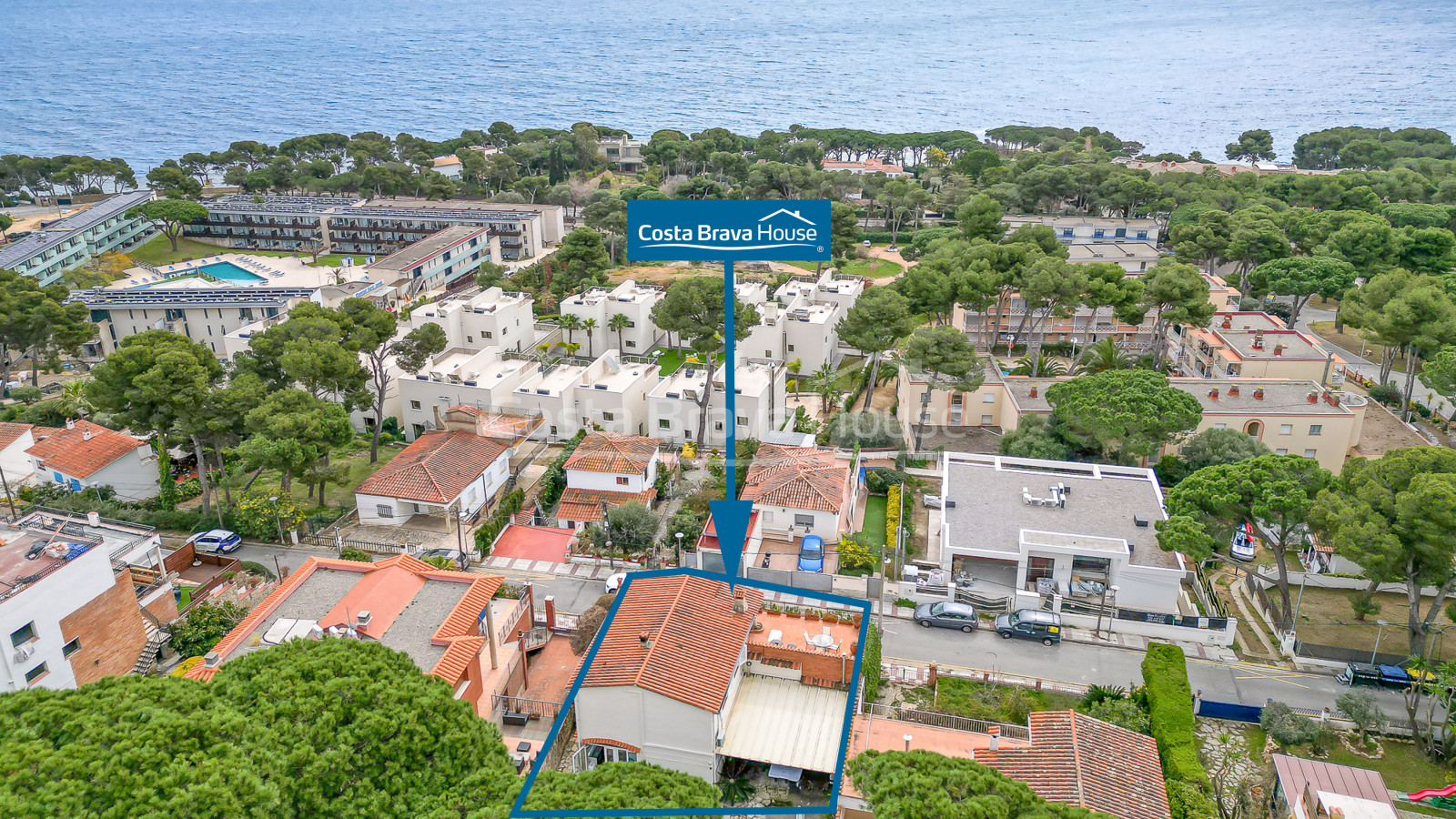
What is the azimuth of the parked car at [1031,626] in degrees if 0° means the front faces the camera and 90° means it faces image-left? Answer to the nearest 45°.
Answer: approximately 90°

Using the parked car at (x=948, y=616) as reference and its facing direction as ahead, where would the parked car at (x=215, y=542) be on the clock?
the parked car at (x=215, y=542) is roughly at 12 o'clock from the parked car at (x=948, y=616).

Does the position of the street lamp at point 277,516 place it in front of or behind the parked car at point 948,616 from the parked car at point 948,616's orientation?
in front

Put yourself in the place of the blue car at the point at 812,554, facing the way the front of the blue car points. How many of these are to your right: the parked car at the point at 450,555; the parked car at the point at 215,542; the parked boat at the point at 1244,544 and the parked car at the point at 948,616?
2

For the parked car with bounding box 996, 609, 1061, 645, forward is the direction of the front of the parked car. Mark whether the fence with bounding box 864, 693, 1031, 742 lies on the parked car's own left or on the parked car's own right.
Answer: on the parked car's own left

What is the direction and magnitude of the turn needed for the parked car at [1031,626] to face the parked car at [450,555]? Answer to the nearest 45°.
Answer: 0° — it already faces it

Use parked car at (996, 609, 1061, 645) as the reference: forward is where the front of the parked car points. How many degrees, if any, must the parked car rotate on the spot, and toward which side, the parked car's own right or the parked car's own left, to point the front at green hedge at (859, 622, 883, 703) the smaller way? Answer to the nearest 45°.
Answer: approximately 45° to the parked car's own left

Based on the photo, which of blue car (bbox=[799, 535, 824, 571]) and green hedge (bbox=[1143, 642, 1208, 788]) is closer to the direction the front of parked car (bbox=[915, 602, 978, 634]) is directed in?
the blue car

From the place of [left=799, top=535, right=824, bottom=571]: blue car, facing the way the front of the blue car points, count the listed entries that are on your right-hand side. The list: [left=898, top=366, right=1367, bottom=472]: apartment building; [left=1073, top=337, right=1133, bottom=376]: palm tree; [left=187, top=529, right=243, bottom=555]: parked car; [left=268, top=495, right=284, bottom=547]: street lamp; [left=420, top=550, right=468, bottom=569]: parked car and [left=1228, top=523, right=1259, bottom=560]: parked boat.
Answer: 3

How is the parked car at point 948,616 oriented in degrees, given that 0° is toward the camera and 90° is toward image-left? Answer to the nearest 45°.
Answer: approximately 90°

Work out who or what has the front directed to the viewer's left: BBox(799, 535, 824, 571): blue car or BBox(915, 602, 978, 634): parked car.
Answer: the parked car

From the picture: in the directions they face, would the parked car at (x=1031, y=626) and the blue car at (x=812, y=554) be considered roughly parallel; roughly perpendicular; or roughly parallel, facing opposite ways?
roughly perpendicular
